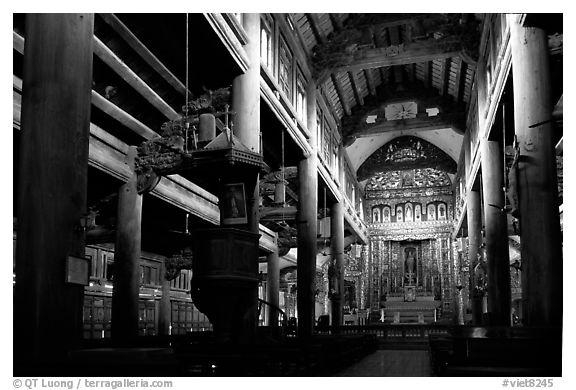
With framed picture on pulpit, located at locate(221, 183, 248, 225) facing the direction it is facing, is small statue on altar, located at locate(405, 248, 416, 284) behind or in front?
behind

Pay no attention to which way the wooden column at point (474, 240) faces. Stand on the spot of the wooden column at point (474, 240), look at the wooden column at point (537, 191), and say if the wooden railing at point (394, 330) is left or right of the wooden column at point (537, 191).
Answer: right

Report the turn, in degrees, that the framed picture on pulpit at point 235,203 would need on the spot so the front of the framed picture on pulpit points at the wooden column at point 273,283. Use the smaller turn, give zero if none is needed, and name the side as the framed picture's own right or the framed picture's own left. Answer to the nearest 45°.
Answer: approximately 180°

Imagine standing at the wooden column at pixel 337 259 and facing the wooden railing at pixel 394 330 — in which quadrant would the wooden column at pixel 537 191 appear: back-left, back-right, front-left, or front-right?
front-right

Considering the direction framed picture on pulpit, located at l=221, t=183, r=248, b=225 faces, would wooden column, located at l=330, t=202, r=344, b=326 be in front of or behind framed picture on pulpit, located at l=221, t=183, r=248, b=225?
behind

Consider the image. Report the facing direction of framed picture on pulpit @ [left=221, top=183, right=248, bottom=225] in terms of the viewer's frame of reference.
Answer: facing the viewer

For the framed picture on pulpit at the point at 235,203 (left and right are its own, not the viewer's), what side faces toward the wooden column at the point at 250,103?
back

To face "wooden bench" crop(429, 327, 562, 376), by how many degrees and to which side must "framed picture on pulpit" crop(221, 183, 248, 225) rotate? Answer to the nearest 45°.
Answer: approximately 45° to its left
